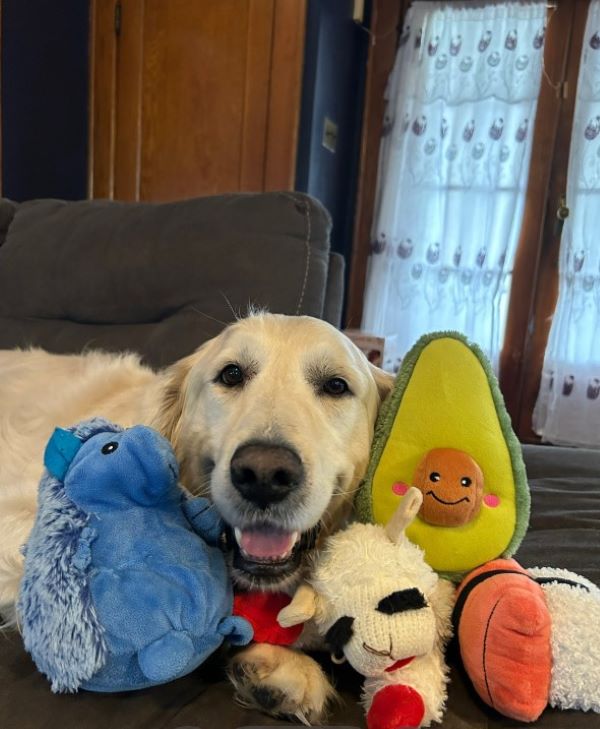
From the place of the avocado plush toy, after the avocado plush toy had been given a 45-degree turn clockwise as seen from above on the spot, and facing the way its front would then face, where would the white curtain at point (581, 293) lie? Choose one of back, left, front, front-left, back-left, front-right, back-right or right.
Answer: back-right

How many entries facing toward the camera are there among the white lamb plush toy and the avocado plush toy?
2

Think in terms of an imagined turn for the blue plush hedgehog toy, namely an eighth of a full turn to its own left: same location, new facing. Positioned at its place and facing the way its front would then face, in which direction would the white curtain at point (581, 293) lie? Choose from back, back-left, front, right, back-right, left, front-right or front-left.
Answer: front-left

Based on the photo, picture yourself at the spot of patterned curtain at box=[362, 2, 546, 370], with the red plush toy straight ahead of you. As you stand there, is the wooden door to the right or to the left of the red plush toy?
right

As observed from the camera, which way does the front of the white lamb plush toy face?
facing the viewer

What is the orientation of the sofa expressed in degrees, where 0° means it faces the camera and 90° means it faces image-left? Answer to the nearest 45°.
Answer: approximately 0°

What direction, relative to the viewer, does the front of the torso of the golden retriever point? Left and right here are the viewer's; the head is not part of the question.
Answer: facing the viewer and to the right of the viewer

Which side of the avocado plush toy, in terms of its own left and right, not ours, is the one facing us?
front
